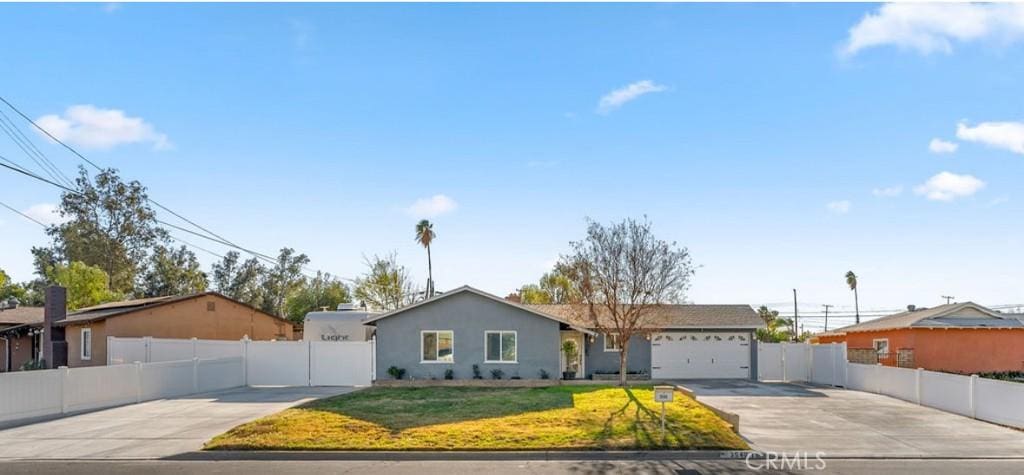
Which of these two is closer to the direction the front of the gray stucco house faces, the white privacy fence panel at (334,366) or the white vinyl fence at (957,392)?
the white vinyl fence

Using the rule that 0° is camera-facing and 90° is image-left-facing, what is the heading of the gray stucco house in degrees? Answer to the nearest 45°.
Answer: approximately 0°

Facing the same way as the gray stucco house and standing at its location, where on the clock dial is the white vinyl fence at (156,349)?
The white vinyl fence is roughly at 3 o'clock from the gray stucco house.

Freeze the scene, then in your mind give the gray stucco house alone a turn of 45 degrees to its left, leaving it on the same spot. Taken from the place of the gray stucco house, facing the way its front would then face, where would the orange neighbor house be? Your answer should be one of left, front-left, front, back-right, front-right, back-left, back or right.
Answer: front-left

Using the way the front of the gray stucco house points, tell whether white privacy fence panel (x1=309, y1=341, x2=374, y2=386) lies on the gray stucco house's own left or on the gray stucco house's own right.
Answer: on the gray stucco house's own right

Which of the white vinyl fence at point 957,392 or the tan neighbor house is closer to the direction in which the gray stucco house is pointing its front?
the white vinyl fence
